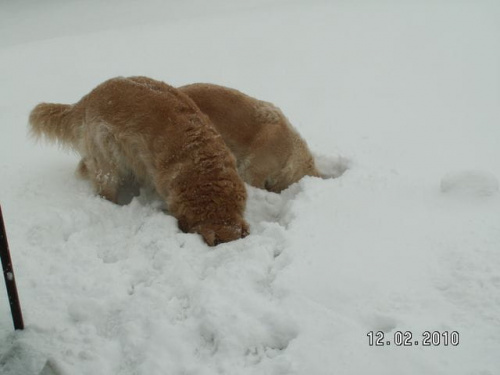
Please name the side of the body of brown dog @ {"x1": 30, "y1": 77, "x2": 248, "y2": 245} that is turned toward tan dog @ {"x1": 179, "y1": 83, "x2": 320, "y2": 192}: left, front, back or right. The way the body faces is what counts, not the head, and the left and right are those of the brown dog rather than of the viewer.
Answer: left

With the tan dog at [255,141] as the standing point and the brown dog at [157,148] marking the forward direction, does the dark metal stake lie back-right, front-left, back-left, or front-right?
front-left

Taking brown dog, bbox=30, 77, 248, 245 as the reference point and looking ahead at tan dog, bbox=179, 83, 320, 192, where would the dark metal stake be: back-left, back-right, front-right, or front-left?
back-right

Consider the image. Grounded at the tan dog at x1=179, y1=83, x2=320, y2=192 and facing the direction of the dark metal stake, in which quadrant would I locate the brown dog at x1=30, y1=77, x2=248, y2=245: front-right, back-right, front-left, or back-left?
front-right

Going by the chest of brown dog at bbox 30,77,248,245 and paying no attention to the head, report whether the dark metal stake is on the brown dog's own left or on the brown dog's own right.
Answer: on the brown dog's own right
